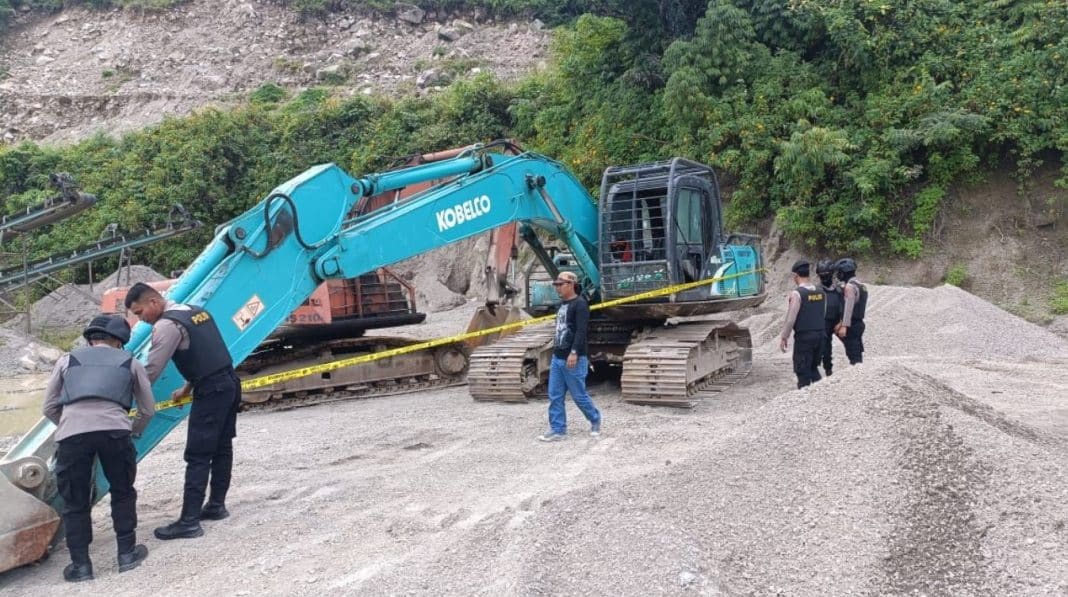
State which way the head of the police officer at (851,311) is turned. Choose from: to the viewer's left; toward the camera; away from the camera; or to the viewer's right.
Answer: to the viewer's left

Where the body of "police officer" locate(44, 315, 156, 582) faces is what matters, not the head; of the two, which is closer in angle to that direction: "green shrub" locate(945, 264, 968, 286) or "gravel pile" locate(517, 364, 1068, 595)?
the green shrub

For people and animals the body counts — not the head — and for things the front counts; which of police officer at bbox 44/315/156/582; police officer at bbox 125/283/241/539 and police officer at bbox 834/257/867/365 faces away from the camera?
police officer at bbox 44/315/156/582

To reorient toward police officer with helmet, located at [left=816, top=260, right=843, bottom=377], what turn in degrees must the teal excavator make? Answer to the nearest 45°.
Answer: approximately 135° to its left

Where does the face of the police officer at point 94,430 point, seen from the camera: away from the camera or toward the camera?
away from the camera

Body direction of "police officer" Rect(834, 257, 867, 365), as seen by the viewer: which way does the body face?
to the viewer's left

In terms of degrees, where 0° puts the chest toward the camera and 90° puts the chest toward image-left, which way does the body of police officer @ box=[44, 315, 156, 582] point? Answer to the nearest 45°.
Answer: approximately 180°

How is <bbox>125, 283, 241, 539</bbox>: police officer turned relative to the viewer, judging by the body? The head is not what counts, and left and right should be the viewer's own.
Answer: facing to the left of the viewer

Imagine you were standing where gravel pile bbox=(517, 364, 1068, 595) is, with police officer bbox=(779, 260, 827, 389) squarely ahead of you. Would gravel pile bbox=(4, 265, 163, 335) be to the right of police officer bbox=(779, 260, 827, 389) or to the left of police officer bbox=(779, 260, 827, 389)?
left

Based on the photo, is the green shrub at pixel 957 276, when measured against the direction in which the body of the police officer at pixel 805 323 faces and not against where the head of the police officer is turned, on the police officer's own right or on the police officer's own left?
on the police officer's own right
